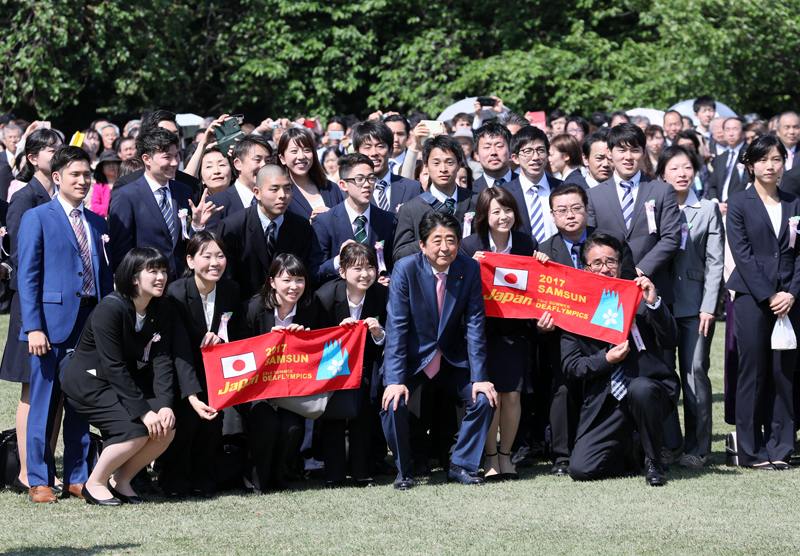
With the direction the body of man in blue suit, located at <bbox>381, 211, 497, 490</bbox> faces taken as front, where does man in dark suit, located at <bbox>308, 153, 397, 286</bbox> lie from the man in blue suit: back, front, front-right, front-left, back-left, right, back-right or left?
back-right

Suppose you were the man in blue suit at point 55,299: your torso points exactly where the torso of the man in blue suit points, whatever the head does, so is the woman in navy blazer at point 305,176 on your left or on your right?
on your left

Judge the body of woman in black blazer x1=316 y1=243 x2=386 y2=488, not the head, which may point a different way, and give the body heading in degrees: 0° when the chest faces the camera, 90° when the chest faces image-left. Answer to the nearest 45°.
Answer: approximately 0°

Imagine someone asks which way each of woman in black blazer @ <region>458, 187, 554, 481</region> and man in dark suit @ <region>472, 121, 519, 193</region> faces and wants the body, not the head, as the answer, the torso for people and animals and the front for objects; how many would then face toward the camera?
2

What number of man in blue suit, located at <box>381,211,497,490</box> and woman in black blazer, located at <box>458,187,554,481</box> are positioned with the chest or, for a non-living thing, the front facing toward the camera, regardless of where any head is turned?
2

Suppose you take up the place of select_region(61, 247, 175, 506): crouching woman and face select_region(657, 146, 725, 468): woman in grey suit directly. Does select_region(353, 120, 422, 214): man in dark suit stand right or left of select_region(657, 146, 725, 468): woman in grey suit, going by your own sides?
left
